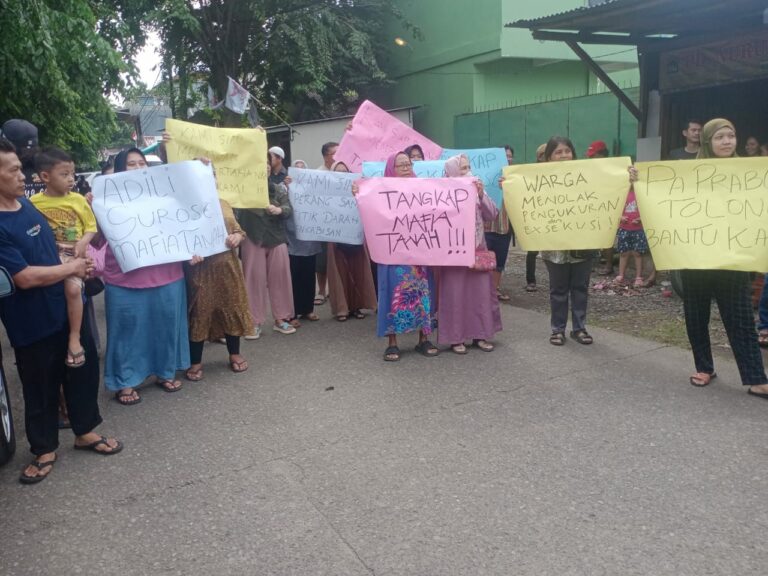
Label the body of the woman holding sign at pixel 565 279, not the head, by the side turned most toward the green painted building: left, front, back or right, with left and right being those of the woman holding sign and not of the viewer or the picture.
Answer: back

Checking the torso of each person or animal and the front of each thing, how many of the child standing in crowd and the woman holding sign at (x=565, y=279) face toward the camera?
2

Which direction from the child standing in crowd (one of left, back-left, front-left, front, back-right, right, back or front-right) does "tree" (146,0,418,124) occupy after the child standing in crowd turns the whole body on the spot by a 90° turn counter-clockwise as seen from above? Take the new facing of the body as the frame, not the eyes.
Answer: back-left

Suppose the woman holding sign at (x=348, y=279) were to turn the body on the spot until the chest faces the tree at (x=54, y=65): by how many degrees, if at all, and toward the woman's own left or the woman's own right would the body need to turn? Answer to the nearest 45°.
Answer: approximately 135° to the woman's own right

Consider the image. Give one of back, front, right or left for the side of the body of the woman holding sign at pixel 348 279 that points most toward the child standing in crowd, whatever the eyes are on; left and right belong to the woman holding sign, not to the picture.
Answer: left

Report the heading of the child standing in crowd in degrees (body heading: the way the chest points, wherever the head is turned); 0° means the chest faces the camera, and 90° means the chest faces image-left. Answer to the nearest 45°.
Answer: approximately 0°

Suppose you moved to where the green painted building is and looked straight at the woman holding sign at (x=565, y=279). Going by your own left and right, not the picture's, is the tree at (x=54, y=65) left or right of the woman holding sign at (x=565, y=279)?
right

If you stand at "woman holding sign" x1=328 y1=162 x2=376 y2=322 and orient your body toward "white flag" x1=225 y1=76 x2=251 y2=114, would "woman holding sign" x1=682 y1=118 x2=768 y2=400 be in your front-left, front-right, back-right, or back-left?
back-right

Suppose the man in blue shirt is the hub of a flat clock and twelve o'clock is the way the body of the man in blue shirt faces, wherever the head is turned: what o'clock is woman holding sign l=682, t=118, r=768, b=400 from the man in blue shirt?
The woman holding sign is roughly at 11 o'clock from the man in blue shirt.

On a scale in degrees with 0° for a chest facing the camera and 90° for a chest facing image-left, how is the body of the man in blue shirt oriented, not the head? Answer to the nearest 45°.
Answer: approximately 315°

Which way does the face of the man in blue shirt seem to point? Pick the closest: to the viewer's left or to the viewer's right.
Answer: to the viewer's right
